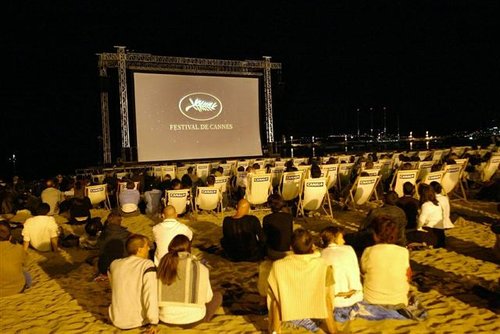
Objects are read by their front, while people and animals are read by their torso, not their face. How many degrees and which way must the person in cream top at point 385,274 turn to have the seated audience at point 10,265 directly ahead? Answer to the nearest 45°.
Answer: approximately 90° to their left

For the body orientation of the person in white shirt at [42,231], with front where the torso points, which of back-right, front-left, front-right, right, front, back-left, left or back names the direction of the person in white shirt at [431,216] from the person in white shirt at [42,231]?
back-right

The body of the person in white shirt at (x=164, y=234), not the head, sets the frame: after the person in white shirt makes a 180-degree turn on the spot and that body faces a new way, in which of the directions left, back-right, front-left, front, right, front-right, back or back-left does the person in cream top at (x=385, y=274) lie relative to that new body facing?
front-left

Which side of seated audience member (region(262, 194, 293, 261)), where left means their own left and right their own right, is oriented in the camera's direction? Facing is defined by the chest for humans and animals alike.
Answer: back

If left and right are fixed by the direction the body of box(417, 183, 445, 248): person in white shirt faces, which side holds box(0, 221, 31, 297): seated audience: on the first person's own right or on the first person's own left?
on the first person's own left

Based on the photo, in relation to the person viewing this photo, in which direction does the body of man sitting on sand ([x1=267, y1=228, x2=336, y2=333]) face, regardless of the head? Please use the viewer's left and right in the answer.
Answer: facing away from the viewer

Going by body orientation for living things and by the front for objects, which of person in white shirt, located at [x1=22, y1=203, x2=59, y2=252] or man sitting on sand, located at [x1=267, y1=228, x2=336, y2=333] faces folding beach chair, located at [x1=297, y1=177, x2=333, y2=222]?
the man sitting on sand

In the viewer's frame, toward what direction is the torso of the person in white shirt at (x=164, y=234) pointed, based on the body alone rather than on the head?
away from the camera

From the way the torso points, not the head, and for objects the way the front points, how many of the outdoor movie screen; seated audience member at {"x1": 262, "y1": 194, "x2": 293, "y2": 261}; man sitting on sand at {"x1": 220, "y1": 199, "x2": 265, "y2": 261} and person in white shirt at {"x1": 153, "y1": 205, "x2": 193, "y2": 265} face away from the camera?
3

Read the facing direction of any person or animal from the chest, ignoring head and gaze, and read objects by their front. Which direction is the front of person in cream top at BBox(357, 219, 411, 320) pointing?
away from the camera

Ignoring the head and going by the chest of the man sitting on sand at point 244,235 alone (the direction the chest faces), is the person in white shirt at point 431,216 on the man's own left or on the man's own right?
on the man's own right

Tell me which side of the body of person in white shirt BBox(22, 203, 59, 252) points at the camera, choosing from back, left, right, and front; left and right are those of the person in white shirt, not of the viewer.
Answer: back
